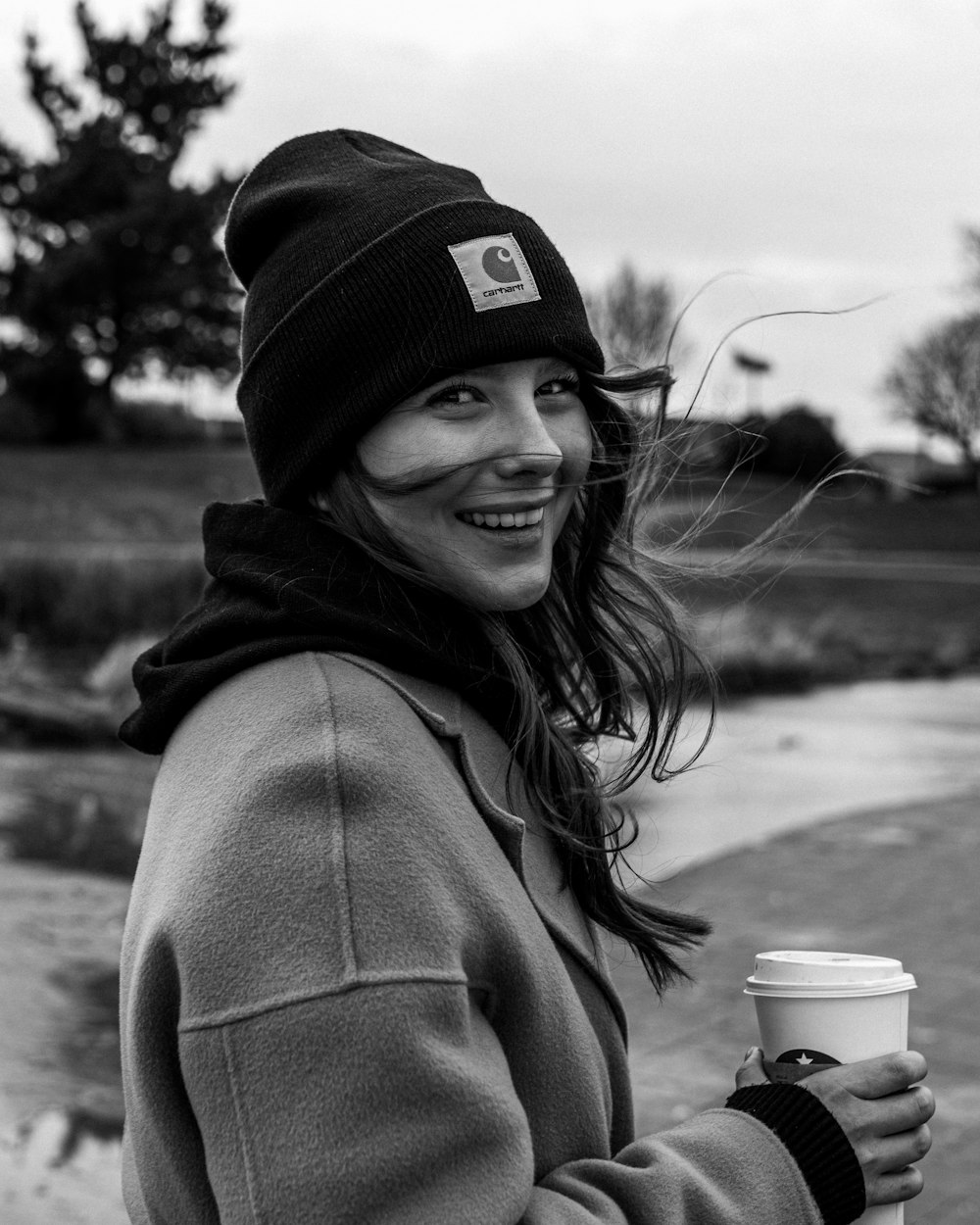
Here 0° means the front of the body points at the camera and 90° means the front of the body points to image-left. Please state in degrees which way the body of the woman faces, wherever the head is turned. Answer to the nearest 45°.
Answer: approximately 270°

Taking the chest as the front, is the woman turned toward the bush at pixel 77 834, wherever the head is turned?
no
